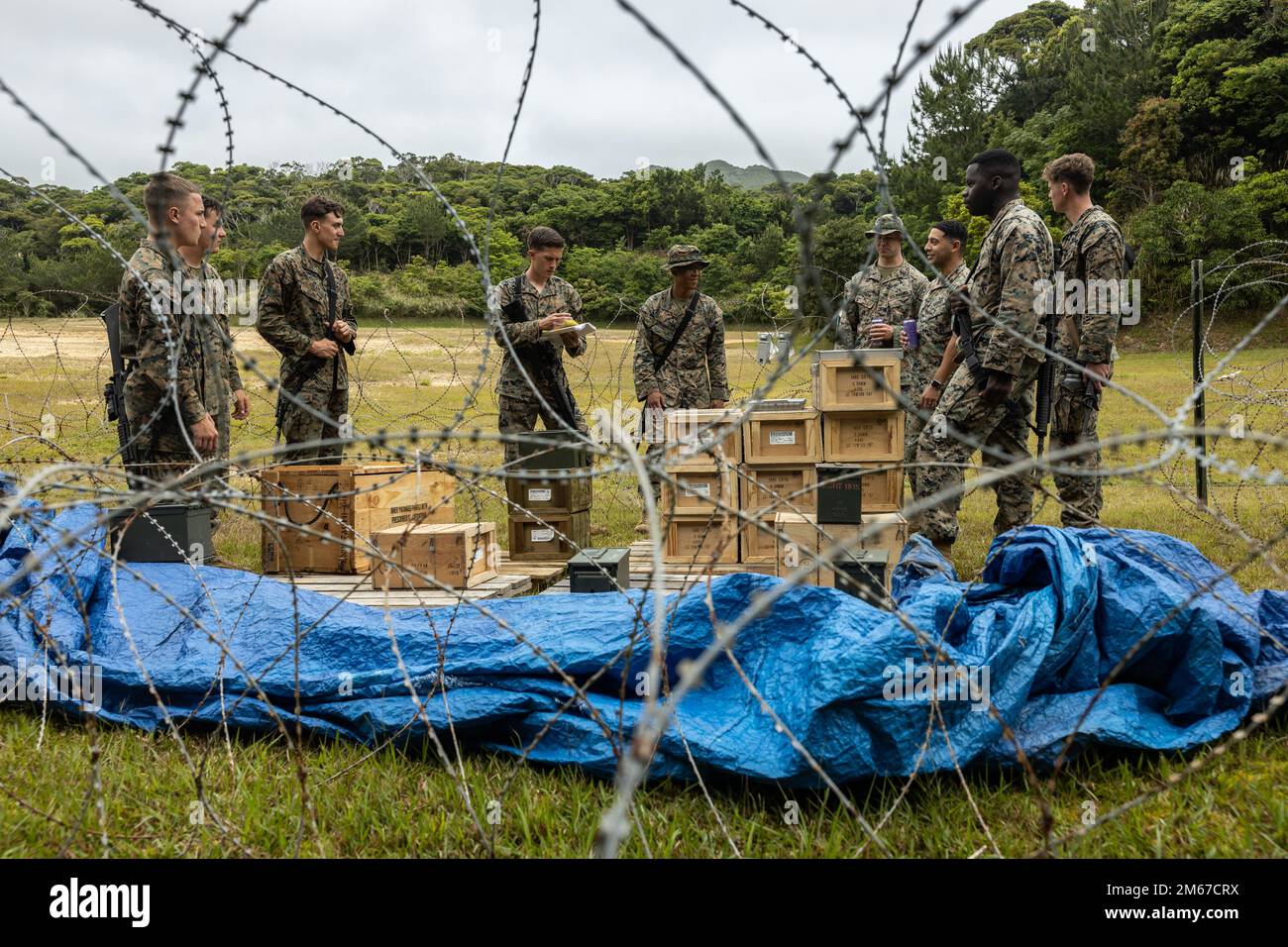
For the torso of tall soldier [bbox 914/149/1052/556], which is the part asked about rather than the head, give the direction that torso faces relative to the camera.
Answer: to the viewer's left

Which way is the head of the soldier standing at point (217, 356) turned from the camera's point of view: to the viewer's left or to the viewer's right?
to the viewer's right

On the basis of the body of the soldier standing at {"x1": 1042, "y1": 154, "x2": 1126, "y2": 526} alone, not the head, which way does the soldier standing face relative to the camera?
to the viewer's left

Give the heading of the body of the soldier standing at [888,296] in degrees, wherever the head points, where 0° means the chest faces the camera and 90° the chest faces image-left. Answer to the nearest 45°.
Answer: approximately 0°

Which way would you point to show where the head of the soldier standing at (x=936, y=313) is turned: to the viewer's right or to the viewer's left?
to the viewer's left

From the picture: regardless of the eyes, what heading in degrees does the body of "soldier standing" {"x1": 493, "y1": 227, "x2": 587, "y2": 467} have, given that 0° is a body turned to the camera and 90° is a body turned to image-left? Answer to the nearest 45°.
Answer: approximately 315°
